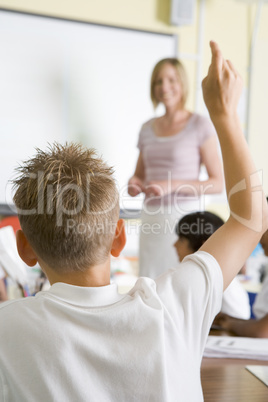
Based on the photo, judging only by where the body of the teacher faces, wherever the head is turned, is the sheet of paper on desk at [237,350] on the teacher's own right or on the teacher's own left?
on the teacher's own left

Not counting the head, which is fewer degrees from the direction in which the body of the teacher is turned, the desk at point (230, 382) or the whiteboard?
the desk

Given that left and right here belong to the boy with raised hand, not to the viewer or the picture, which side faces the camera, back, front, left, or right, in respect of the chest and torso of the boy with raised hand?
back

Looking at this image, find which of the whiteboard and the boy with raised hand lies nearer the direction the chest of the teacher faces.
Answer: the boy with raised hand

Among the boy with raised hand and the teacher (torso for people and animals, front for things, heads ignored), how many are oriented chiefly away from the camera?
1

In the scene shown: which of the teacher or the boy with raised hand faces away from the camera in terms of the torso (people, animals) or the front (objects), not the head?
the boy with raised hand

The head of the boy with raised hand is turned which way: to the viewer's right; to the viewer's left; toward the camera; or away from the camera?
away from the camera

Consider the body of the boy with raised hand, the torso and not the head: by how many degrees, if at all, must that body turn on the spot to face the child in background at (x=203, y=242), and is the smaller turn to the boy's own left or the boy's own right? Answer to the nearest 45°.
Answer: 0° — they already face them

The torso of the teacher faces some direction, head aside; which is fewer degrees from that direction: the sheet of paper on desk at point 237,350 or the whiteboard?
the sheet of paper on desk

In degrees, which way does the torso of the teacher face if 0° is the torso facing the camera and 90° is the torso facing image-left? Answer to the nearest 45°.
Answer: approximately 45°

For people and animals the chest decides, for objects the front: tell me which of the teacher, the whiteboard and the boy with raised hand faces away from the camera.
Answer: the boy with raised hand

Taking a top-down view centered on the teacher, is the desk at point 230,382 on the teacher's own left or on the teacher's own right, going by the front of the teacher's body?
on the teacher's own left

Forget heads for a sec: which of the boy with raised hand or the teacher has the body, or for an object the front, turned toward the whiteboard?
the boy with raised hand
